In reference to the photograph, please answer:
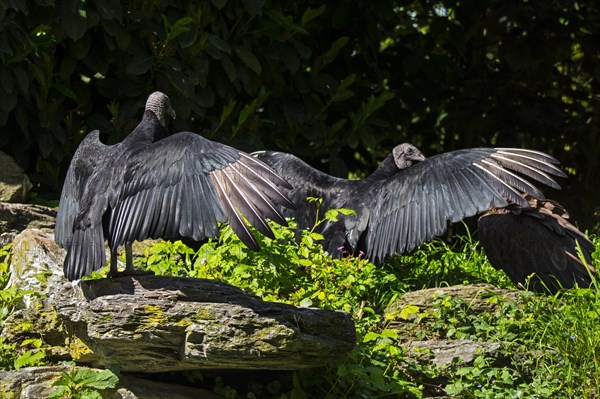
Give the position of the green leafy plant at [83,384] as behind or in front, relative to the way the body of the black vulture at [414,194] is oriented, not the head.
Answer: behind

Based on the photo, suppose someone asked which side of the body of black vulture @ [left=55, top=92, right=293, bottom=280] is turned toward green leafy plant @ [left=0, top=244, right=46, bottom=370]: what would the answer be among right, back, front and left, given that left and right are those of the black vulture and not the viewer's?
left

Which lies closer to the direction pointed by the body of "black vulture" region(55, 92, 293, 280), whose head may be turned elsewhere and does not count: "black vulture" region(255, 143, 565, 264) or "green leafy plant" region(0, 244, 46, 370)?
the black vulture

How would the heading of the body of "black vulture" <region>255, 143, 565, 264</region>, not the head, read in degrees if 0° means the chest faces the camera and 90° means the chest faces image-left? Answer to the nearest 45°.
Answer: approximately 225°

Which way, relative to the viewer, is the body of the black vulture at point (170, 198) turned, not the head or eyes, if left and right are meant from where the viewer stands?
facing away from the viewer and to the right of the viewer

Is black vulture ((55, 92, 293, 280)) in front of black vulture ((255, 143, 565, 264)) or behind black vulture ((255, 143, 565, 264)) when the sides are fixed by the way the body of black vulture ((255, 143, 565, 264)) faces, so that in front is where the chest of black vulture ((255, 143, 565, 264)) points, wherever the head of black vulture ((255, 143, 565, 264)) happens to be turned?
behind
